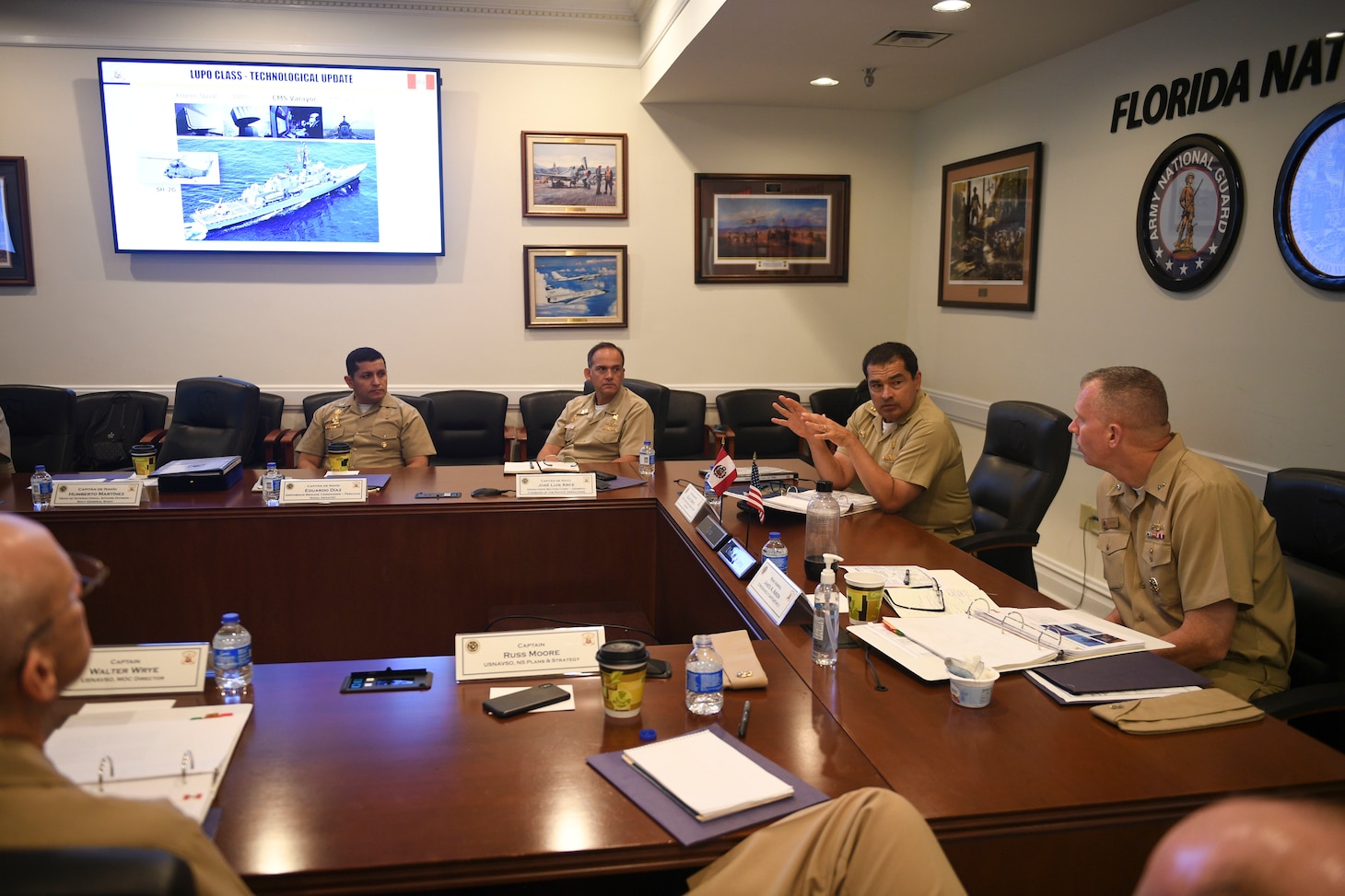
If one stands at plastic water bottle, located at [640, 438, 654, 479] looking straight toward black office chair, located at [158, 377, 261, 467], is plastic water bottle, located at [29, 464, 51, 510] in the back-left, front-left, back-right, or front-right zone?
front-left

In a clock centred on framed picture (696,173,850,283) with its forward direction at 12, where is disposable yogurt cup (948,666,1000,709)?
The disposable yogurt cup is roughly at 12 o'clock from the framed picture.

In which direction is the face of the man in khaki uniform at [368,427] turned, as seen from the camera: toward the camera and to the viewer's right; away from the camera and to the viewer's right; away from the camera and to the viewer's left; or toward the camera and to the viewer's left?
toward the camera and to the viewer's right

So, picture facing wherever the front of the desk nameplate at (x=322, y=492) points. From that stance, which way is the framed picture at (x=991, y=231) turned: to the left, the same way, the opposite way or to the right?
to the right

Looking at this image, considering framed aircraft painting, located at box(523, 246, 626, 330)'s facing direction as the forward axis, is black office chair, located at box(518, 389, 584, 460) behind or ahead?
ahead

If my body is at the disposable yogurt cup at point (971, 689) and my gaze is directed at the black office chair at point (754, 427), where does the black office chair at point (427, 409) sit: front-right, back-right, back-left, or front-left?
front-left

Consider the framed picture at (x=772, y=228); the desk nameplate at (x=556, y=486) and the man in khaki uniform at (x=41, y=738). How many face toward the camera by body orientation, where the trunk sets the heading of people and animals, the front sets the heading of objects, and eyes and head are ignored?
2

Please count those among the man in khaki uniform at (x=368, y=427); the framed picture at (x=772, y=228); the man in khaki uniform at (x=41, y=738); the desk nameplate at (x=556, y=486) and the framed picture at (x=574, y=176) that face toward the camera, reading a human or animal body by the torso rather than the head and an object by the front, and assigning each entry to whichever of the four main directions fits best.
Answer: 4

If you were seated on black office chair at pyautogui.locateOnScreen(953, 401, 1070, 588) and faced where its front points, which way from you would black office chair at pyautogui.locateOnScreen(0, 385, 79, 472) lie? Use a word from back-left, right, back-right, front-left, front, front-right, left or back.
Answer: front-right

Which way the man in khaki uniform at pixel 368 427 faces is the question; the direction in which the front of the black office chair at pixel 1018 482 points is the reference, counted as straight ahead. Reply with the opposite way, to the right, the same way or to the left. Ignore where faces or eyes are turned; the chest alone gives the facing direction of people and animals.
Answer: to the left

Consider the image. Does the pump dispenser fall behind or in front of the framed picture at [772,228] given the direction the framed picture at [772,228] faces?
in front

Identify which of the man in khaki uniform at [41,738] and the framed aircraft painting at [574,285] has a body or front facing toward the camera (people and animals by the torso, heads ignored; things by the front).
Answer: the framed aircraft painting

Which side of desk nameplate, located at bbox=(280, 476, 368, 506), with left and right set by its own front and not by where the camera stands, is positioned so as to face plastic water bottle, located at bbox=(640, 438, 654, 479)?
left

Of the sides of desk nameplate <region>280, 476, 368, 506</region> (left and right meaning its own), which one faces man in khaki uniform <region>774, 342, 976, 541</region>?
left

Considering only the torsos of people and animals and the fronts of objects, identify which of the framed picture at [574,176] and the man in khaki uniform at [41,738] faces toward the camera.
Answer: the framed picture

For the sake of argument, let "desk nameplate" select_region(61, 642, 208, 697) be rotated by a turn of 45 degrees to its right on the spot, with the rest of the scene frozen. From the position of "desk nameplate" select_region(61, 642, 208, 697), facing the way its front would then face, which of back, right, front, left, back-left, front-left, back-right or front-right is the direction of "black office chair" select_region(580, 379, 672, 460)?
back

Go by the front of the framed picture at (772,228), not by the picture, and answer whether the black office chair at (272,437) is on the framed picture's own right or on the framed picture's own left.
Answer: on the framed picture's own right

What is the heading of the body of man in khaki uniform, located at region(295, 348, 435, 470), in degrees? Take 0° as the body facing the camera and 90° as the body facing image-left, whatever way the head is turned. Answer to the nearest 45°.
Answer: approximately 0°

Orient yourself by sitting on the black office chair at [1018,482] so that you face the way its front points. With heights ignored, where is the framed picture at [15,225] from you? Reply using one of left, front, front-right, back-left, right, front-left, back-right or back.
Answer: front-right

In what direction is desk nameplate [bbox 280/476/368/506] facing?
toward the camera
